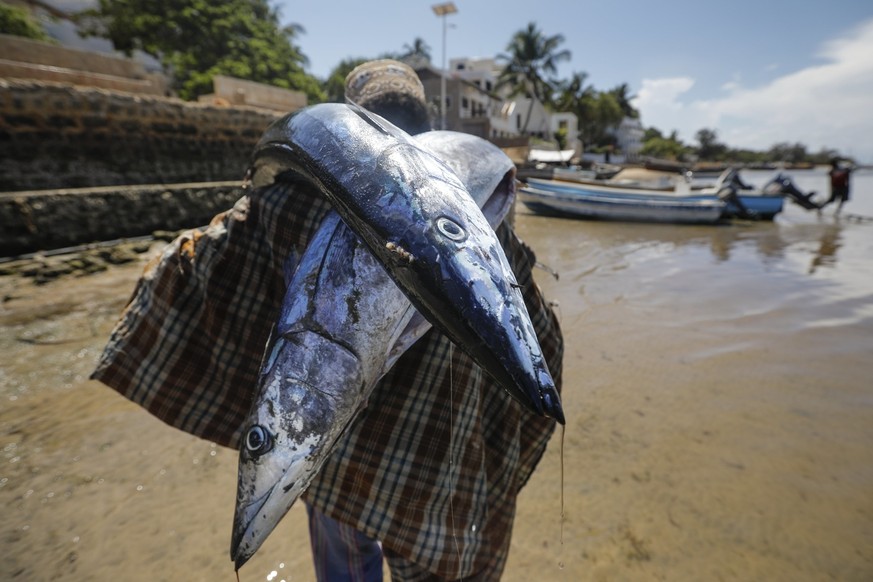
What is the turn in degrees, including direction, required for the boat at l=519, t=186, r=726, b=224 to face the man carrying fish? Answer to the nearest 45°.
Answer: approximately 90° to its left

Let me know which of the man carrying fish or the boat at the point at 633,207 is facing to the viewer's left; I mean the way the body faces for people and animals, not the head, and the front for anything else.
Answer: the boat

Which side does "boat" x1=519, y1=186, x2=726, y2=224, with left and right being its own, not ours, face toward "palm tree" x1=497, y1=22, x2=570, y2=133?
right

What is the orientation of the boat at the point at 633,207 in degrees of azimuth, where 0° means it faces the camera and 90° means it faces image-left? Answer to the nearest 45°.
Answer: approximately 90°

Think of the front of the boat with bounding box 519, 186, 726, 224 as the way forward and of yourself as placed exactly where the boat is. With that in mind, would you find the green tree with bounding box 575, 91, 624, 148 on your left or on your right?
on your right

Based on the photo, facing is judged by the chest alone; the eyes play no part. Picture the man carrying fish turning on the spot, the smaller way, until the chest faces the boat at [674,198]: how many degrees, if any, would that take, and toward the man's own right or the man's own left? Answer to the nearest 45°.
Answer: approximately 45° to the man's own right

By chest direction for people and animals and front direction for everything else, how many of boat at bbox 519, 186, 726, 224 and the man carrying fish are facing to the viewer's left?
1

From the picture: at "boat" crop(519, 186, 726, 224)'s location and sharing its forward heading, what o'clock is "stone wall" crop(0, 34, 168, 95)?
The stone wall is roughly at 11 o'clock from the boat.

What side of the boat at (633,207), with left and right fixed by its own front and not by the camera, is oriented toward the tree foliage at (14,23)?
front

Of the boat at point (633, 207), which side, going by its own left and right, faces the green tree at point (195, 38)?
front

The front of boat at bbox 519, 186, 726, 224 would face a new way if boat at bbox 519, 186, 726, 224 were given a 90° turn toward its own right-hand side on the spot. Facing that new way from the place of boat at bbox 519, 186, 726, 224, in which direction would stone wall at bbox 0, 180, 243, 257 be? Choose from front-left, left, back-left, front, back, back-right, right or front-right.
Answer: back-left

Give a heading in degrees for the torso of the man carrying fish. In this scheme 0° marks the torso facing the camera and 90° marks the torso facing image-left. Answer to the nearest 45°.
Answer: approximately 180°
